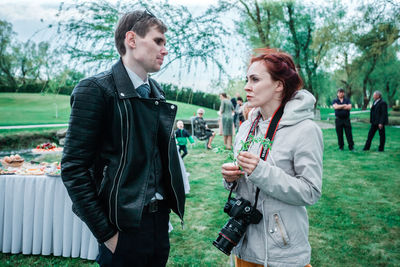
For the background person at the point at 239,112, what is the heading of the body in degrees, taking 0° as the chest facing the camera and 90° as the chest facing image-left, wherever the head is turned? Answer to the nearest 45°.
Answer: approximately 45°

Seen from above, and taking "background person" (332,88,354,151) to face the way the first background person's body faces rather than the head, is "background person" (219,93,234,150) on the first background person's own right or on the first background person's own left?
on the first background person's own right

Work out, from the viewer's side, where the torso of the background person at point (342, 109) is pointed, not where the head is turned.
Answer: toward the camera

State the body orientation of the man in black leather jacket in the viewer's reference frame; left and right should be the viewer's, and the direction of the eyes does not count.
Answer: facing the viewer and to the right of the viewer

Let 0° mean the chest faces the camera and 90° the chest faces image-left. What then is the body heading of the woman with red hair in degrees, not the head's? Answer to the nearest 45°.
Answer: approximately 45°

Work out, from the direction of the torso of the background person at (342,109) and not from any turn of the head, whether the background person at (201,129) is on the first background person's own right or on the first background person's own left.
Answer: on the first background person's own right

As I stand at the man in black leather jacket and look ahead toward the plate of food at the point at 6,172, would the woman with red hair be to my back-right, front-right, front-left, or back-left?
back-right

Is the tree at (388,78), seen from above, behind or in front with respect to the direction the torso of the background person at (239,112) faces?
behind

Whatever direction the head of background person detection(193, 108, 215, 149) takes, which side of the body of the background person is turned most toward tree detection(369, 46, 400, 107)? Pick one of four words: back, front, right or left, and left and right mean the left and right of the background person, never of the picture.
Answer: left

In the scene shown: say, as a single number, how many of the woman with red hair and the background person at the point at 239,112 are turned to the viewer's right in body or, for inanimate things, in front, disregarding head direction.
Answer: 0

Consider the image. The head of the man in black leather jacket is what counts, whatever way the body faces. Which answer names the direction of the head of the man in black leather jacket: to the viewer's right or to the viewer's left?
to the viewer's right

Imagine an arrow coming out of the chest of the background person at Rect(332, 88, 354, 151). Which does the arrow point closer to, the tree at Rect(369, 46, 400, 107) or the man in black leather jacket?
the man in black leather jacket

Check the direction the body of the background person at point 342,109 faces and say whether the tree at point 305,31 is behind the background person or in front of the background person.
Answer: behind
